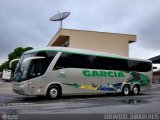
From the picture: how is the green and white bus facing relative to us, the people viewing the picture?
facing the viewer and to the left of the viewer
